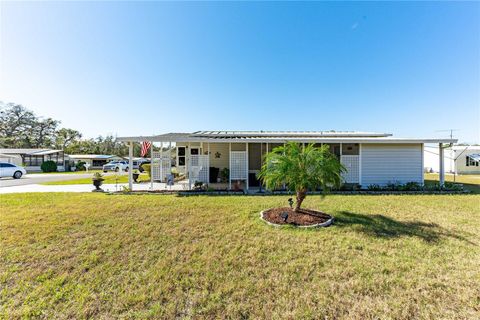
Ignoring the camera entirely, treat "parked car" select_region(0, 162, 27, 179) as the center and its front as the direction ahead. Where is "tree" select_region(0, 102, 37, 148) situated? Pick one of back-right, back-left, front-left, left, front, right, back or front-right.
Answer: left

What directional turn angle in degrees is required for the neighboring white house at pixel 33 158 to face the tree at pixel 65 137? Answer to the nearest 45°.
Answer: approximately 135° to its left

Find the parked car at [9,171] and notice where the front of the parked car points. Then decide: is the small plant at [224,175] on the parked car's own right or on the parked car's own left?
on the parked car's own right

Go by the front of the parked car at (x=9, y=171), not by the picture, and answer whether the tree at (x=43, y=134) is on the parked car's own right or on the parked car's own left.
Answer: on the parked car's own left

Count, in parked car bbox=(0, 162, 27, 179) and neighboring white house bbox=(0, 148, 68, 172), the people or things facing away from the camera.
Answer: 0

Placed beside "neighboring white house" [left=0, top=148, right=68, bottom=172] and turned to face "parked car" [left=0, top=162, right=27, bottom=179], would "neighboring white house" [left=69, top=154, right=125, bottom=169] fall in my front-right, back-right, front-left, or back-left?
back-left
